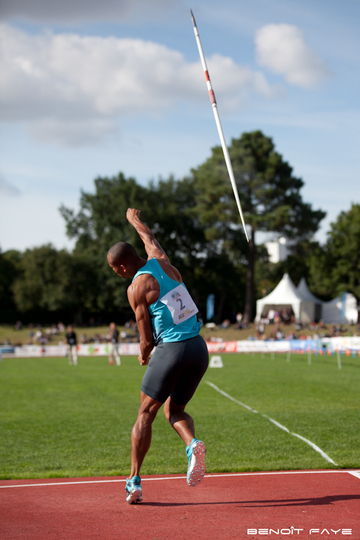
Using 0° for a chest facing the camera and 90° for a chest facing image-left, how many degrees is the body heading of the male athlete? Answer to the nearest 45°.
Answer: approximately 135°

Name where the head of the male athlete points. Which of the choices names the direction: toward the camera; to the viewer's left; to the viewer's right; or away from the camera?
to the viewer's left
